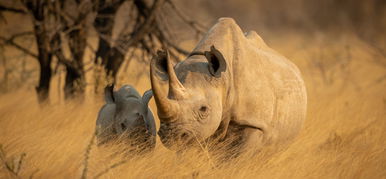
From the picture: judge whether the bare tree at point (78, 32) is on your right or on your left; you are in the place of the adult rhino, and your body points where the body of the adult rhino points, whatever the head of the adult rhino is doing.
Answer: on your right

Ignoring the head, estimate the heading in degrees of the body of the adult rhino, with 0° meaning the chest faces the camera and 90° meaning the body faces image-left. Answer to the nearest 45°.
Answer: approximately 45°

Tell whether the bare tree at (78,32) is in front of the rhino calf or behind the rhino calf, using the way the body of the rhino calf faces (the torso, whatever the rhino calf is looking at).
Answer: behind

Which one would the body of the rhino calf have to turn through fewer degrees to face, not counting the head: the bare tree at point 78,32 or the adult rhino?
the adult rhino

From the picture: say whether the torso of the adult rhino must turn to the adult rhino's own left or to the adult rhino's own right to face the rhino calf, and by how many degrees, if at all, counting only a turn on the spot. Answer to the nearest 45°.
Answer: approximately 45° to the adult rhino's own right
